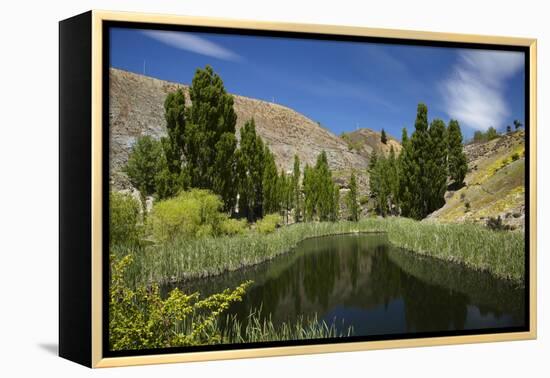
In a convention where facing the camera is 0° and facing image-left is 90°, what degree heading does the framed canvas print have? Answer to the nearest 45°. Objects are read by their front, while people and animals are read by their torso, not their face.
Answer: approximately 315°
